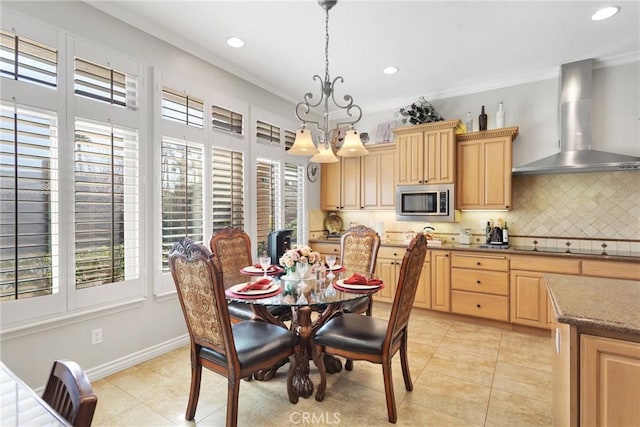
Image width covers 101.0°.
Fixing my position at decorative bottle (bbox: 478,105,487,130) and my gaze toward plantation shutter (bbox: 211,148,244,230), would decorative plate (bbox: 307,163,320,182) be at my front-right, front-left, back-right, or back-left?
front-right

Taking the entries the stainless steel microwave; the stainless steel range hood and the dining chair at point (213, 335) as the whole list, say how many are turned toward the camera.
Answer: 2

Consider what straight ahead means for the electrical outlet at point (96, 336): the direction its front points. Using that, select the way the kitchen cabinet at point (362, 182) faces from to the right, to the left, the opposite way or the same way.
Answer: to the right

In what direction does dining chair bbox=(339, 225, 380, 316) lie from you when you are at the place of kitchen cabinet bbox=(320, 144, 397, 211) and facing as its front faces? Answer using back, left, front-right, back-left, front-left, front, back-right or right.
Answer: front

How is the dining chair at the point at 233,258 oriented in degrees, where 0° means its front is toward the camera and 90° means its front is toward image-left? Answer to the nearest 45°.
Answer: approximately 315°

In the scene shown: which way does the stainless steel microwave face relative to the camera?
toward the camera

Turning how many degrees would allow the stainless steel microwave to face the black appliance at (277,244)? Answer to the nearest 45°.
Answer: approximately 45° to its right

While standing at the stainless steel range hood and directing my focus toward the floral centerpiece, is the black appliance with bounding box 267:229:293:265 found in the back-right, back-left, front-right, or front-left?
front-right

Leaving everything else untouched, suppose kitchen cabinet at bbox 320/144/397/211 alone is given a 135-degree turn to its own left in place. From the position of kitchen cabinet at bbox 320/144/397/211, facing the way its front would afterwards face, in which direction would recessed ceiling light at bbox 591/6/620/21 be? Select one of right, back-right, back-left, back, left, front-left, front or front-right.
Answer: right

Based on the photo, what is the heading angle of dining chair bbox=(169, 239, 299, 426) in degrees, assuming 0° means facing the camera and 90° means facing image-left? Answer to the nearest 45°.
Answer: approximately 225°

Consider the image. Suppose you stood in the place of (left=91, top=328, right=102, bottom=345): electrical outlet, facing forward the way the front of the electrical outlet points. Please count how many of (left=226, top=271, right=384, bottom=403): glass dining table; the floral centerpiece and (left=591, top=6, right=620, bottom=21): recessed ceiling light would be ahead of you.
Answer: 3

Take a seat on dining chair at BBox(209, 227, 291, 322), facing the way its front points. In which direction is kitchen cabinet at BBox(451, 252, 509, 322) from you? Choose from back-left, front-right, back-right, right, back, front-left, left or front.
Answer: front-left

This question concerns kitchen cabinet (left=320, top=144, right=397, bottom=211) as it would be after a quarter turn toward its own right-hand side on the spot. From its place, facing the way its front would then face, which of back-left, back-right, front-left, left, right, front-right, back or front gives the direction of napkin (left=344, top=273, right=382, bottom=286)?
left

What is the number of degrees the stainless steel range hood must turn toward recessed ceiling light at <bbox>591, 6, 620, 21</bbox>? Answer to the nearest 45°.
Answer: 0° — it already faces it

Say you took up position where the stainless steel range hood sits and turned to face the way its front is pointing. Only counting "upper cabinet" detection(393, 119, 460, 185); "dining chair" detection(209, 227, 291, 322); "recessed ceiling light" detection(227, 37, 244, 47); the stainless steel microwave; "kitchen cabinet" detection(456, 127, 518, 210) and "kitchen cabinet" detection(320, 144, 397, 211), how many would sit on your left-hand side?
0

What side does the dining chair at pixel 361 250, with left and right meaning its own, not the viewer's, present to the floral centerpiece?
front

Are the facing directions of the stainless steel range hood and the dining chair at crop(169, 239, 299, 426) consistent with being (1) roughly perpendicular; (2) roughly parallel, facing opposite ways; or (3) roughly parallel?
roughly parallel, facing opposite ways

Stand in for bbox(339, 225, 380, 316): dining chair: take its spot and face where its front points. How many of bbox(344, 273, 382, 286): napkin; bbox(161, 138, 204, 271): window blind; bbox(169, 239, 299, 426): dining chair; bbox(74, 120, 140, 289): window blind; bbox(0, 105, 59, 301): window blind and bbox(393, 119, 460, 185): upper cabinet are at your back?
1

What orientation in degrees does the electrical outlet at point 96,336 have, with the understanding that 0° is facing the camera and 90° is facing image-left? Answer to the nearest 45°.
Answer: approximately 315°

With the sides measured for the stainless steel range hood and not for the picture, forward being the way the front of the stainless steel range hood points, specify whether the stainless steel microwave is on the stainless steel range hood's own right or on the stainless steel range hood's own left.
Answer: on the stainless steel range hood's own right
